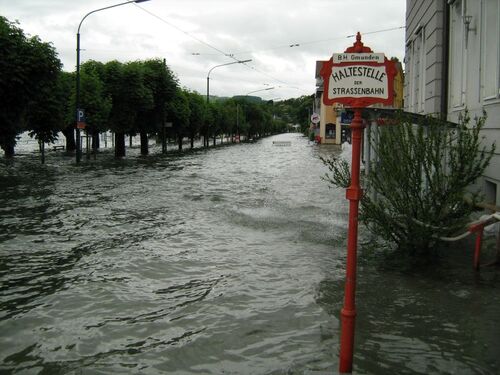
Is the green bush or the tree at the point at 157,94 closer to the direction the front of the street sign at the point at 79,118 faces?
the green bush

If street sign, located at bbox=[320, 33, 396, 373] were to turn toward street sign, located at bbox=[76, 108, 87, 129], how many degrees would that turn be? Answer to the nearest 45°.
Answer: approximately 135° to its right

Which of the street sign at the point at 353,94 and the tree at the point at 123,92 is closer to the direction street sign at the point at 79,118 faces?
the street sign

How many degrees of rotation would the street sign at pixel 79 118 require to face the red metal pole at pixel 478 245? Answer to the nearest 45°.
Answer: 0° — it already faces it

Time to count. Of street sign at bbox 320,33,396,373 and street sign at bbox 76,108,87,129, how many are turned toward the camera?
2

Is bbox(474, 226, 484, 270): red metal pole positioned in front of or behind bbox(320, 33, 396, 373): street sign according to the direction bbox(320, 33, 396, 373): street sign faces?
behind

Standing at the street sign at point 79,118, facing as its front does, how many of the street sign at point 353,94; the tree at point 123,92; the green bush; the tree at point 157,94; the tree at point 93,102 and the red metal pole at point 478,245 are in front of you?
3

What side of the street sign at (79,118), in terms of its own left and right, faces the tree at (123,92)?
back

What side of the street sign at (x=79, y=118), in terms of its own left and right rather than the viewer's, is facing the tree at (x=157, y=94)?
back

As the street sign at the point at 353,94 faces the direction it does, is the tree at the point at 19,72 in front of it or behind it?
behind

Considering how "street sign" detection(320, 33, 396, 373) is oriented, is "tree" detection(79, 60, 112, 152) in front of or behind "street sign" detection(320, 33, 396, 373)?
behind

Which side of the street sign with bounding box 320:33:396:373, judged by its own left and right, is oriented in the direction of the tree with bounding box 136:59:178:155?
back
